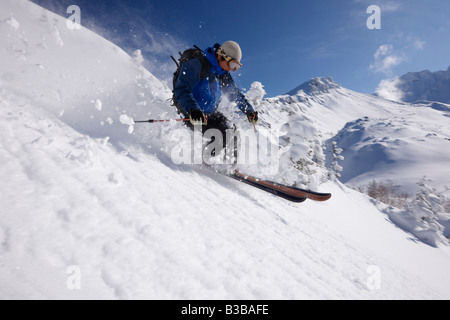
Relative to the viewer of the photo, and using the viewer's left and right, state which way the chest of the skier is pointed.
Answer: facing the viewer and to the right of the viewer
